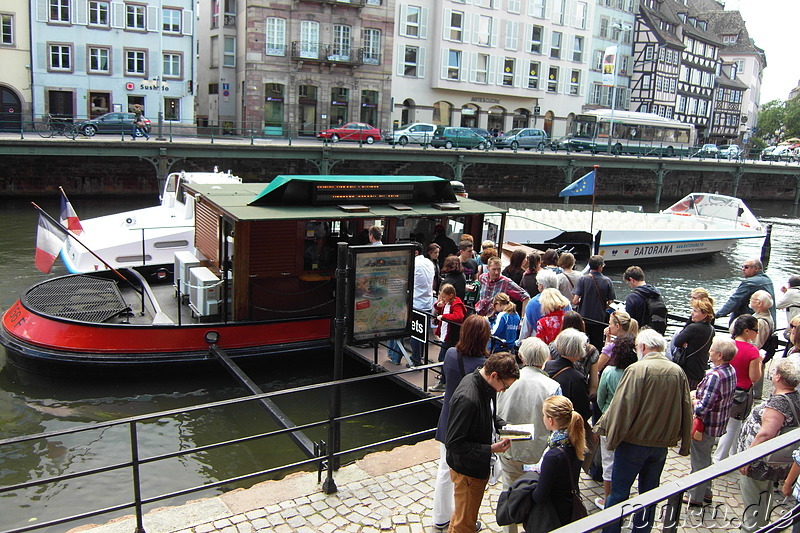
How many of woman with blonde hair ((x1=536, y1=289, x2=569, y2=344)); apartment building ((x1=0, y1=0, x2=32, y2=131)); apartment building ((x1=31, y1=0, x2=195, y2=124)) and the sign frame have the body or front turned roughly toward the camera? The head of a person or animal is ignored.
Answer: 3

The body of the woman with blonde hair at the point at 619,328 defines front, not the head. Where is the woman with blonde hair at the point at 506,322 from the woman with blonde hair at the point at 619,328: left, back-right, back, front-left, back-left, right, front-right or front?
front-right

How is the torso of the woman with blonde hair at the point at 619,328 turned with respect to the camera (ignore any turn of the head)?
to the viewer's left

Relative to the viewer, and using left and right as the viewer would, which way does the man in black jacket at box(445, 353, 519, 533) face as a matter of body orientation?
facing to the right of the viewer

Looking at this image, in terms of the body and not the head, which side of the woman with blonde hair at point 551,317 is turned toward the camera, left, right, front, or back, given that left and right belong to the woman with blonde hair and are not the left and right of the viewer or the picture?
back

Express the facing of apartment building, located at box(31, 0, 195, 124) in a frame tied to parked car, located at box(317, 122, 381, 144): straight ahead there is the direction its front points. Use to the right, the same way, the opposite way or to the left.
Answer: to the left

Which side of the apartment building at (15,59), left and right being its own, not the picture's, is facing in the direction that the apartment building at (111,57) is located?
left

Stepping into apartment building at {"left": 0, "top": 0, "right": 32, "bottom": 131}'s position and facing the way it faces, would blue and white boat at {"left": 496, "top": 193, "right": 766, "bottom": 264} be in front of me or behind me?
in front

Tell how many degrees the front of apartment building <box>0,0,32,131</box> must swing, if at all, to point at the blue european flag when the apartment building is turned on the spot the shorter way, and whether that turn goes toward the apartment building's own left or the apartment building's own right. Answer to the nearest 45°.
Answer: approximately 45° to the apartment building's own left

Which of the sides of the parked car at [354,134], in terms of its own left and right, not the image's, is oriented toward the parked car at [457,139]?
back

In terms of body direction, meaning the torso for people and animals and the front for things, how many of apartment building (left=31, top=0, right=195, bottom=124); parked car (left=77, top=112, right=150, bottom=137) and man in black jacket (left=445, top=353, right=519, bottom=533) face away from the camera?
0

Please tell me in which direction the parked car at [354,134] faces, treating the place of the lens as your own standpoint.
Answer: facing to the left of the viewer

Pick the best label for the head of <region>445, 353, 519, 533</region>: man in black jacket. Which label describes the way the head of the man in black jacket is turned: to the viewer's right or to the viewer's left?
to the viewer's right

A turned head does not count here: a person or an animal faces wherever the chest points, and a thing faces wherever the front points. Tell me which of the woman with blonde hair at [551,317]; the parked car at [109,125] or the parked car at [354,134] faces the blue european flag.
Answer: the woman with blonde hair

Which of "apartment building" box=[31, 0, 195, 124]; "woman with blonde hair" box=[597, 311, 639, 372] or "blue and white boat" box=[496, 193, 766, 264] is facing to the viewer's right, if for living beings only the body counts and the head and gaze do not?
the blue and white boat

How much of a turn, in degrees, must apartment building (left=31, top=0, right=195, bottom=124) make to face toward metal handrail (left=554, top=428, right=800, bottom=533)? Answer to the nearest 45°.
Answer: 0° — it already faces it

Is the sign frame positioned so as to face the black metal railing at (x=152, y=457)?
no

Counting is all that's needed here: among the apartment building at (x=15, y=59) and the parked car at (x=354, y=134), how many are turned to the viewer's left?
1
